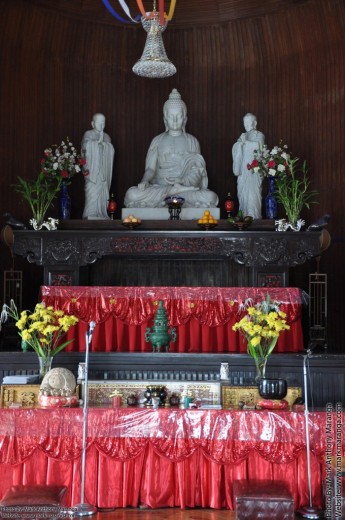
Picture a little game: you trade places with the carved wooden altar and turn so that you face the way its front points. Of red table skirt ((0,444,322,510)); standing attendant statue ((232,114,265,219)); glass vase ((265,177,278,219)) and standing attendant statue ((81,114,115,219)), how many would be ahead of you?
1

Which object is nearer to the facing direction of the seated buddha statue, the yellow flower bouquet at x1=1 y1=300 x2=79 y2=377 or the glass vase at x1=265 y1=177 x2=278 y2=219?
the yellow flower bouquet

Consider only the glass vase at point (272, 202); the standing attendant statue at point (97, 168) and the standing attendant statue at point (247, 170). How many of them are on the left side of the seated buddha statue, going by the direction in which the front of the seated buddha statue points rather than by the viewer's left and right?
2

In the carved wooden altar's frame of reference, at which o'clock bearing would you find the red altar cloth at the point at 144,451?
The red altar cloth is roughly at 12 o'clock from the carved wooden altar.

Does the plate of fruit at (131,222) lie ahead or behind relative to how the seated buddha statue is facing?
ahead

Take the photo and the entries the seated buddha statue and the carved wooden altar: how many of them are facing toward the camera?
2

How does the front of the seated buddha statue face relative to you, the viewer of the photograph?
facing the viewer

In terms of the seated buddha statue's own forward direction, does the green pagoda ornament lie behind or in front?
in front

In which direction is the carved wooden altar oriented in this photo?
toward the camera

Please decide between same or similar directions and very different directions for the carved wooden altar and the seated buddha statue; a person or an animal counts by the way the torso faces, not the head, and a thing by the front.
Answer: same or similar directions

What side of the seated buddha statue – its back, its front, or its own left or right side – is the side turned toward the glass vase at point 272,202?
left

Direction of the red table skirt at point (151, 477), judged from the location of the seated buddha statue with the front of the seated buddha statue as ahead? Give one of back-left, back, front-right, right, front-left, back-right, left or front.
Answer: front
